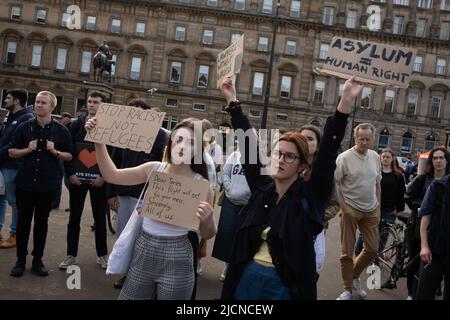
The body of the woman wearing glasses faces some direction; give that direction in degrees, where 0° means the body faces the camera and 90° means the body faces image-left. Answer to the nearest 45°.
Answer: approximately 45°

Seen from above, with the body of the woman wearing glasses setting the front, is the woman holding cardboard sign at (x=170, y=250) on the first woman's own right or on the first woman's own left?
on the first woman's own right

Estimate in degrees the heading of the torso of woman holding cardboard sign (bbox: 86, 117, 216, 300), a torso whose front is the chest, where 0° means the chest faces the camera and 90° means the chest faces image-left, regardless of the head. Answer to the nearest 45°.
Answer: approximately 0°
